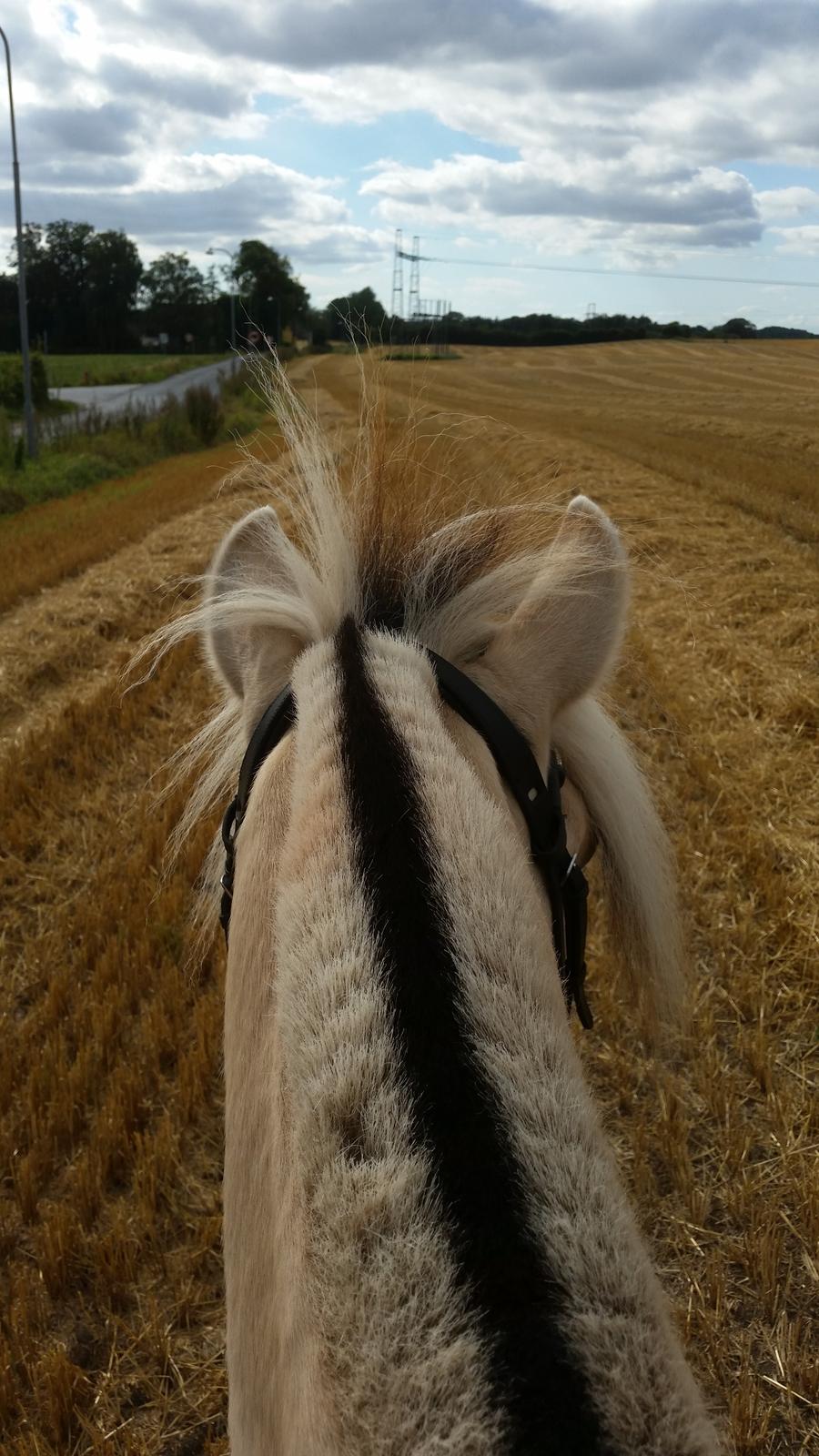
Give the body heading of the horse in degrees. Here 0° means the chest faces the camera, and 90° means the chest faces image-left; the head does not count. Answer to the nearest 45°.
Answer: approximately 180°

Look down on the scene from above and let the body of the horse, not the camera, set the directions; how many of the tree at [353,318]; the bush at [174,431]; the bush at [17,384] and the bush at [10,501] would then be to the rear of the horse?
0

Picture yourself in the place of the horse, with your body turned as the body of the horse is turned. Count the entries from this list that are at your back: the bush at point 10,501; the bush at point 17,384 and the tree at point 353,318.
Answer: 0

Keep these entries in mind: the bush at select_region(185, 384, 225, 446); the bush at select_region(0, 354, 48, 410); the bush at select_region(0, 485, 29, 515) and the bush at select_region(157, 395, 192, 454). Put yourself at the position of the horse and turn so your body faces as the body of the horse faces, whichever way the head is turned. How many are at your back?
0

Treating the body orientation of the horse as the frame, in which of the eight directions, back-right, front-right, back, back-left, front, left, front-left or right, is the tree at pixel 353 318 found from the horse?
front

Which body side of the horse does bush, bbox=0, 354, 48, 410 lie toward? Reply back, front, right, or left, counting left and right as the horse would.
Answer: front

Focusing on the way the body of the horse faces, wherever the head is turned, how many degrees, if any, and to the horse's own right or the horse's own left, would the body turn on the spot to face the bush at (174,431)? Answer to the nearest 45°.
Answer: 0° — it already faces it

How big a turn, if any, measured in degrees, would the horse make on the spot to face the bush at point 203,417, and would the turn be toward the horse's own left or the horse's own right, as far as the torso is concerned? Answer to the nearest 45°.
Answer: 0° — it already faces it
